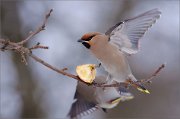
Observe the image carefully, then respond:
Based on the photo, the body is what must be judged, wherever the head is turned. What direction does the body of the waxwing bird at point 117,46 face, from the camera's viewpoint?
to the viewer's left
